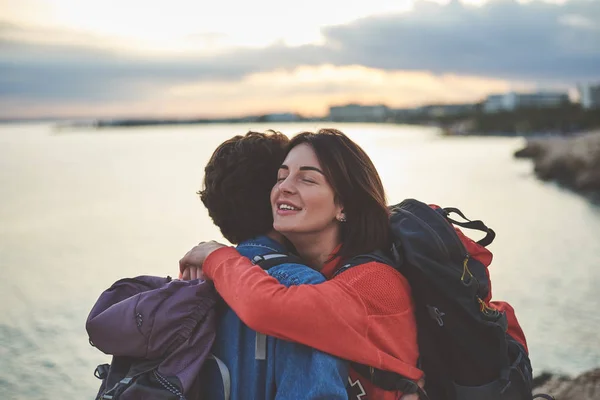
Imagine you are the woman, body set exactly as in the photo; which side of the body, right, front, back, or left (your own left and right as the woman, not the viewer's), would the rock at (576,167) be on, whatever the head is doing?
back

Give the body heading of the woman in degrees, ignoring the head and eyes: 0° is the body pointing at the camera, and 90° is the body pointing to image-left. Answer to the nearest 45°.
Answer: approximately 45°

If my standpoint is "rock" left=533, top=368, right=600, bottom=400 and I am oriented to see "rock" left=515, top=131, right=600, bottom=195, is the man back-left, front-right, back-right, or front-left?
back-left

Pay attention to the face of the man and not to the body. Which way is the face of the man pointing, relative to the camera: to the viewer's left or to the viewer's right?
to the viewer's right
